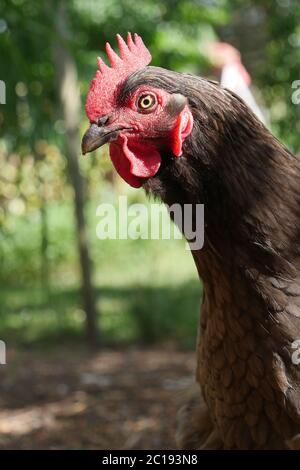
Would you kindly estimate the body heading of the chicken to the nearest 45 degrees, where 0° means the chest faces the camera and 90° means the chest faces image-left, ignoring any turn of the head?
approximately 90°

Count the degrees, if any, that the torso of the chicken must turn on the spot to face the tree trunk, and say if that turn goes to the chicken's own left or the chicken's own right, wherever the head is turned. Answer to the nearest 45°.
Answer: approximately 90° to the chicken's own right
